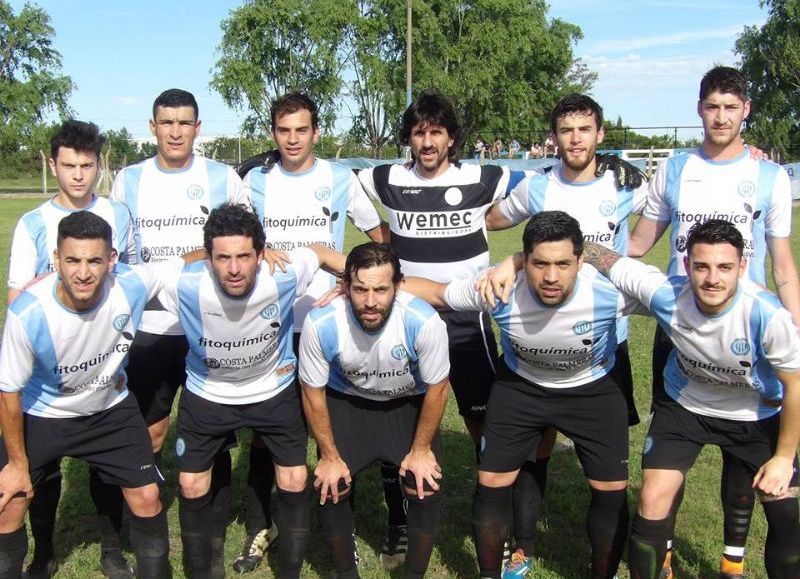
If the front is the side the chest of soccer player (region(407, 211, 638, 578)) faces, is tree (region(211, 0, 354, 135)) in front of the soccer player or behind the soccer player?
behind

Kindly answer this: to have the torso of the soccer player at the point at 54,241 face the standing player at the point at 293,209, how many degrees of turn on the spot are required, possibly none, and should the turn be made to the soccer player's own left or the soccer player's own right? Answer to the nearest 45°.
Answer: approximately 90° to the soccer player's own left

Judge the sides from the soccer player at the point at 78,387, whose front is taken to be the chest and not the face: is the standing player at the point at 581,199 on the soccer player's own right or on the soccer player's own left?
on the soccer player's own left
